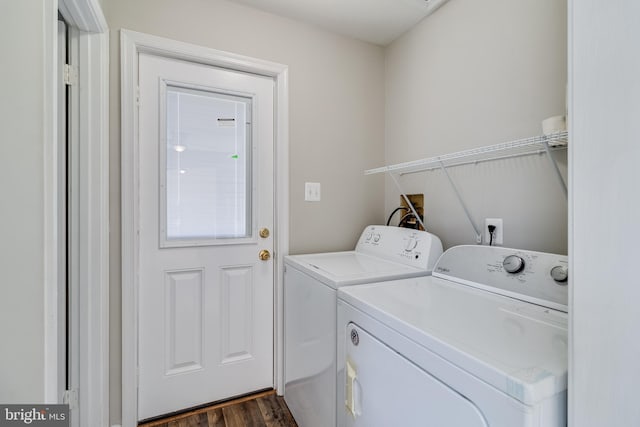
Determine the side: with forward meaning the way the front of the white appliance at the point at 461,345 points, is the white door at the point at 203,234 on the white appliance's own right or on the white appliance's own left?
on the white appliance's own right

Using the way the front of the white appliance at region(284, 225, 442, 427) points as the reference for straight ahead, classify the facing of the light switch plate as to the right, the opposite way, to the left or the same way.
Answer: to the left

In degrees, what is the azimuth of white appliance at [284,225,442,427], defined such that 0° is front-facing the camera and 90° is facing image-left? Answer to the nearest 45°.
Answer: approximately 45°

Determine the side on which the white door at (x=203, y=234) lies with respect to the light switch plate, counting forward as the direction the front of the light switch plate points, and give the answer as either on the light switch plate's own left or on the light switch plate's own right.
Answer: on the light switch plate's own right

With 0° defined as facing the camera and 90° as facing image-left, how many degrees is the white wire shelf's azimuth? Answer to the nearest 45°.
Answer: approximately 45°

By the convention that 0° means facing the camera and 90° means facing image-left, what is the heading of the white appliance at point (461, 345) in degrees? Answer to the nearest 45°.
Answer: approximately 45°
